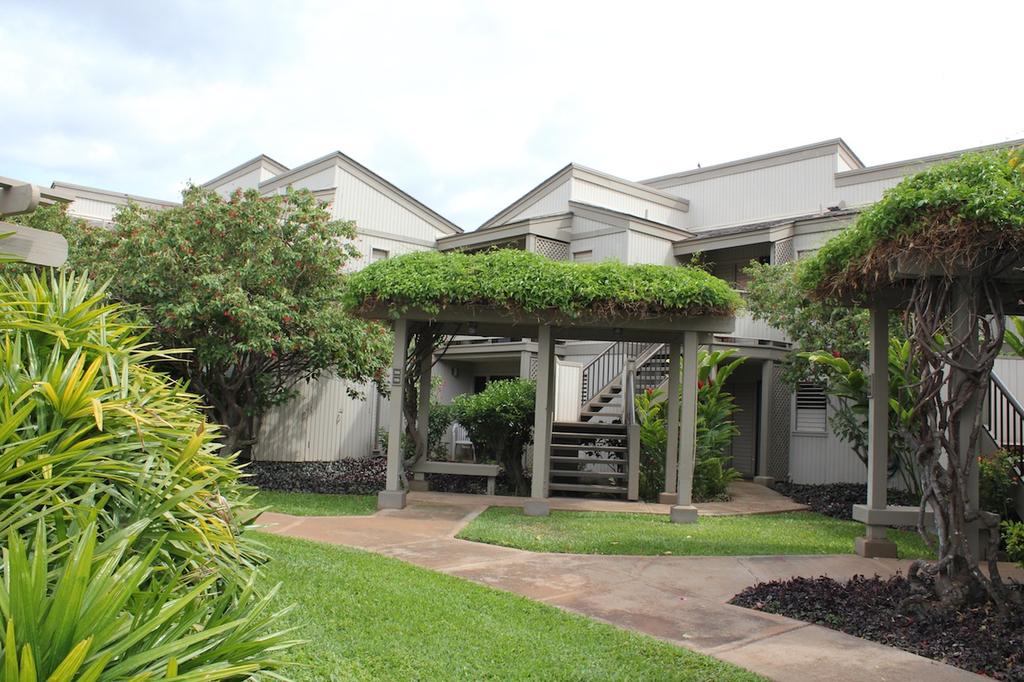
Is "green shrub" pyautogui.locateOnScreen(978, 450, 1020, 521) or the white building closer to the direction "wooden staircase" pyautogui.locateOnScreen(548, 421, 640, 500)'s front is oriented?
the green shrub

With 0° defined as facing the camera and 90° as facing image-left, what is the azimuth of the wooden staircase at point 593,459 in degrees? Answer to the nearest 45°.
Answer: approximately 0°

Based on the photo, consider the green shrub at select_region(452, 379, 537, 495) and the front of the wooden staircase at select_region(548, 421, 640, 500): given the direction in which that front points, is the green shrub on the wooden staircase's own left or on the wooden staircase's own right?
on the wooden staircase's own right

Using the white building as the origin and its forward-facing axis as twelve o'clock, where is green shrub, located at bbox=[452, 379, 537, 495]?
The green shrub is roughly at 1 o'clock from the white building.

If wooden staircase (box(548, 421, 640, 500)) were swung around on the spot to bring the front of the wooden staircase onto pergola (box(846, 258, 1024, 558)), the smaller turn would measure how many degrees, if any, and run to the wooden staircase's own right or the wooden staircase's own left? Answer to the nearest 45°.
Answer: approximately 45° to the wooden staircase's own left

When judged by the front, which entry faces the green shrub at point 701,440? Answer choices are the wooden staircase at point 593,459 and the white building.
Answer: the white building

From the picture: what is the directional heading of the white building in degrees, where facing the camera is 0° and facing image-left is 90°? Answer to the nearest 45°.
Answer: approximately 0°

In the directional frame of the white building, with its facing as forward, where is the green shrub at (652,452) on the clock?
The green shrub is roughly at 12 o'clock from the white building.

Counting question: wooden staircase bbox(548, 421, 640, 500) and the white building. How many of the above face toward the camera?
2
